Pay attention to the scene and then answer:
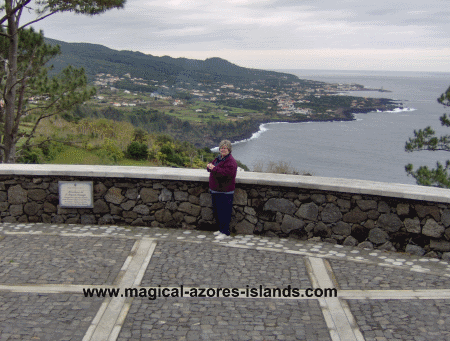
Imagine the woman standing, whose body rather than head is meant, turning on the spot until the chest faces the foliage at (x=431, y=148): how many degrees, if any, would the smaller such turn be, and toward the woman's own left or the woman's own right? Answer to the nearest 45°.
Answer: approximately 180°

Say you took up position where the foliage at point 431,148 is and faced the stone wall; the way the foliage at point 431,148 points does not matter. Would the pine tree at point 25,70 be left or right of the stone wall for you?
right

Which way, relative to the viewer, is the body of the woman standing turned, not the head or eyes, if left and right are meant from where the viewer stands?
facing the viewer and to the left of the viewer

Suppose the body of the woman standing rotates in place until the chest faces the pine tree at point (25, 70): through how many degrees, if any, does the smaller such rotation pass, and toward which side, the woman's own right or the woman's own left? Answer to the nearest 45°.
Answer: approximately 90° to the woman's own right
